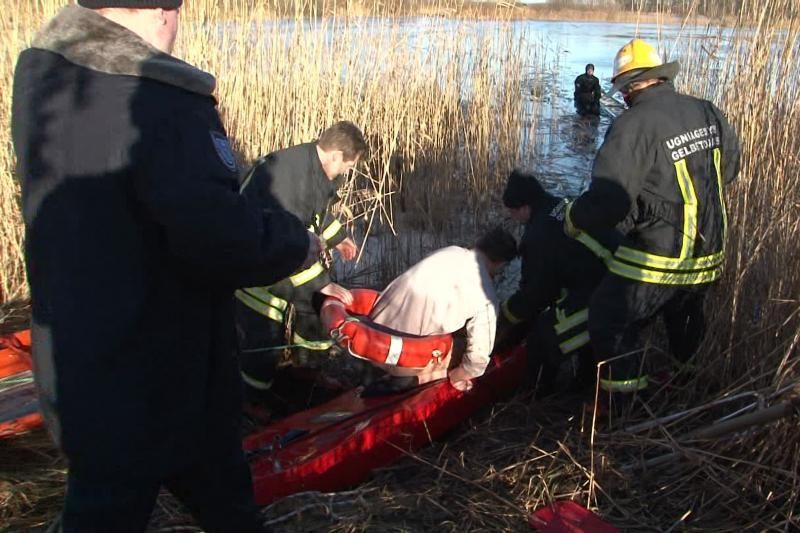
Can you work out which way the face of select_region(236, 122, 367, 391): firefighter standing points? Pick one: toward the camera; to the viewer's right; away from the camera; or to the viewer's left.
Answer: to the viewer's right

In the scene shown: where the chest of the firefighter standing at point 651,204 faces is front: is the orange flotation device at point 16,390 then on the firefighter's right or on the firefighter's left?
on the firefighter's left

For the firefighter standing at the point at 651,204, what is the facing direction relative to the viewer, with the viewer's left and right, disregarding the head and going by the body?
facing away from the viewer and to the left of the viewer

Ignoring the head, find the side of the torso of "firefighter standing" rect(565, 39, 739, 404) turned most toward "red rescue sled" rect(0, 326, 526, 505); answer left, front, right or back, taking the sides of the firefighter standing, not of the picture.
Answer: left
